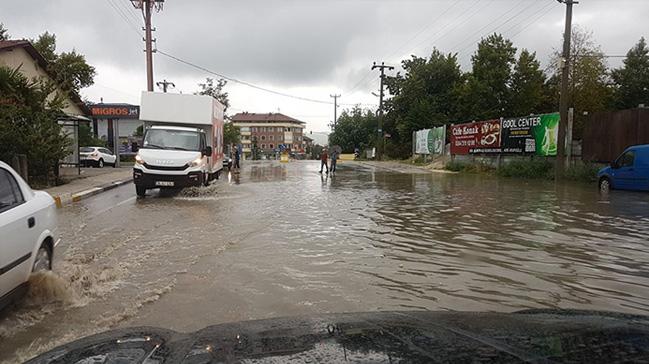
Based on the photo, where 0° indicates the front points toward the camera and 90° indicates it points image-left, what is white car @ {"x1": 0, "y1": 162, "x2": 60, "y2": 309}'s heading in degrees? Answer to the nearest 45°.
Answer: approximately 45°

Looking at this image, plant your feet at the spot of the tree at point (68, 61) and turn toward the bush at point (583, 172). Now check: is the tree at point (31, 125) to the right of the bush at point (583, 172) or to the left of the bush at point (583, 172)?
right

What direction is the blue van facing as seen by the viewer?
to the viewer's left

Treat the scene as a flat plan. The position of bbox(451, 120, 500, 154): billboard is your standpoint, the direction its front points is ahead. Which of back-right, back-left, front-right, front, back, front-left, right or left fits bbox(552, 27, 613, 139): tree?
back

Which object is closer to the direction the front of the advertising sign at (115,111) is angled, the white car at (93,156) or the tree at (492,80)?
the white car

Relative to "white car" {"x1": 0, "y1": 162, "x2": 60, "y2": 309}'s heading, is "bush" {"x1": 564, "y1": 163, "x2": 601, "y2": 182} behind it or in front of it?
behind

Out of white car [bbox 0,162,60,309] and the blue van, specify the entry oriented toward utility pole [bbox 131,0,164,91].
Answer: the blue van

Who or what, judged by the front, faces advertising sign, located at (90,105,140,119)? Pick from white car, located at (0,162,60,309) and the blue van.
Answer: the blue van

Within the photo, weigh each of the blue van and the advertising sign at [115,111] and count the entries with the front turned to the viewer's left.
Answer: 1

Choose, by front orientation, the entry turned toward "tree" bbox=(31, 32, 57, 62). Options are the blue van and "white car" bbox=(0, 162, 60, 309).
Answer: the blue van

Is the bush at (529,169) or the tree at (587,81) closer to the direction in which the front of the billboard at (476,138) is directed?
the bush

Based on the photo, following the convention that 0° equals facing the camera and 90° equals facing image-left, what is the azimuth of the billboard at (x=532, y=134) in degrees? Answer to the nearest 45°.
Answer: approximately 45°

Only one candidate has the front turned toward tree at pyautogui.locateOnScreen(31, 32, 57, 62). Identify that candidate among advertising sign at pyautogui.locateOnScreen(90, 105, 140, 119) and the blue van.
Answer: the blue van

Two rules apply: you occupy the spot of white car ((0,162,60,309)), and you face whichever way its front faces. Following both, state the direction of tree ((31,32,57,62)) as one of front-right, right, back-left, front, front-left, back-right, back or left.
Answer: back-right

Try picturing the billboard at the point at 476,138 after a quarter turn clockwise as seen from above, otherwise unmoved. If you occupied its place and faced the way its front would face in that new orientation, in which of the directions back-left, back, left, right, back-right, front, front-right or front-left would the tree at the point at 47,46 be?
front-left

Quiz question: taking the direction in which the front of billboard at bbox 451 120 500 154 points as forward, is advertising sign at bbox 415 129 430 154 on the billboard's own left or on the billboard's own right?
on the billboard's own right

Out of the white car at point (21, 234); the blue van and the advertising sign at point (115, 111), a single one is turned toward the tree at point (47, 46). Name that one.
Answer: the blue van
